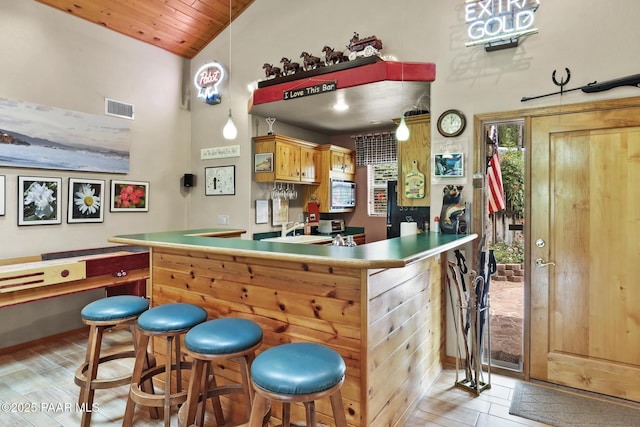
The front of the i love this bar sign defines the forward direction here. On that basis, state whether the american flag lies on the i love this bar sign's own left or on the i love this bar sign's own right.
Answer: on the i love this bar sign's own left

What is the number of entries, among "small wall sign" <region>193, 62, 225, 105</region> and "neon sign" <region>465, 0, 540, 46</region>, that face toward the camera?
2

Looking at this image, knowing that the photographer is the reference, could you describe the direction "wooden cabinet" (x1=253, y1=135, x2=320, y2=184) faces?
facing the viewer and to the right of the viewer

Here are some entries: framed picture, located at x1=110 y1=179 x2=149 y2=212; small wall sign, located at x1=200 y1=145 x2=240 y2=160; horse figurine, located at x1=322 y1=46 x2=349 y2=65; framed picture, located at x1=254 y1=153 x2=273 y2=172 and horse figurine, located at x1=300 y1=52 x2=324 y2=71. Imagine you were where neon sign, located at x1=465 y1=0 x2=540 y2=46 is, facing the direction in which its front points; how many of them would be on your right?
5

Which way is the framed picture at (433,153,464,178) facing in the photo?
toward the camera

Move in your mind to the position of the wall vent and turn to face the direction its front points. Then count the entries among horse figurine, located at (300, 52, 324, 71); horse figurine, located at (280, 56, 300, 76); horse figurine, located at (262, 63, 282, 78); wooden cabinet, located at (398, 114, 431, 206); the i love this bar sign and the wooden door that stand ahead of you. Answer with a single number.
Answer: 6

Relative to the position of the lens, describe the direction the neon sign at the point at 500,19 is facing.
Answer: facing the viewer

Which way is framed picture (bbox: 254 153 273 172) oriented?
toward the camera

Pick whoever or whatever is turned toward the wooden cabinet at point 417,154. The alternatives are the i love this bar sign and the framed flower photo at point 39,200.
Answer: the framed flower photo

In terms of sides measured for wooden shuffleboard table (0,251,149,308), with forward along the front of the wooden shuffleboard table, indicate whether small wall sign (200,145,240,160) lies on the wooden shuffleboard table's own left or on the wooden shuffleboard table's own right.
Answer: on the wooden shuffleboard table's own left

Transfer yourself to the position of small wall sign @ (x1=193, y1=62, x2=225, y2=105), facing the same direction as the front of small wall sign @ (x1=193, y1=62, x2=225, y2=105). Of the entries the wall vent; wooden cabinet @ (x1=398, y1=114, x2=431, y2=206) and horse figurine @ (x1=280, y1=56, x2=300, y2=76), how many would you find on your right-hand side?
1

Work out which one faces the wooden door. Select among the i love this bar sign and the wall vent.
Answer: the wall vent

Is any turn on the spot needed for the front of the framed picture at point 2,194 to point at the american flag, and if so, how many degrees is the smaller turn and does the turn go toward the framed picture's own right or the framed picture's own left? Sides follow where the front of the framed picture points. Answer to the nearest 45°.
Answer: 0° — it already faces it

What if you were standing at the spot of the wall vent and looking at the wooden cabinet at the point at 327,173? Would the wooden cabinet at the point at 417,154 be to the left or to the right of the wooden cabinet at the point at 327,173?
right

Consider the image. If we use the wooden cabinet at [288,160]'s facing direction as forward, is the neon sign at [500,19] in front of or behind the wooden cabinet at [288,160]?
in front

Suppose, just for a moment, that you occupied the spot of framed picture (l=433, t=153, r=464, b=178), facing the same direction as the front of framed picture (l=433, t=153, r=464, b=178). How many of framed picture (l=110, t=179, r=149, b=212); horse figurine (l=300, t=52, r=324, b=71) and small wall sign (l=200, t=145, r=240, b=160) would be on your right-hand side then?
3
